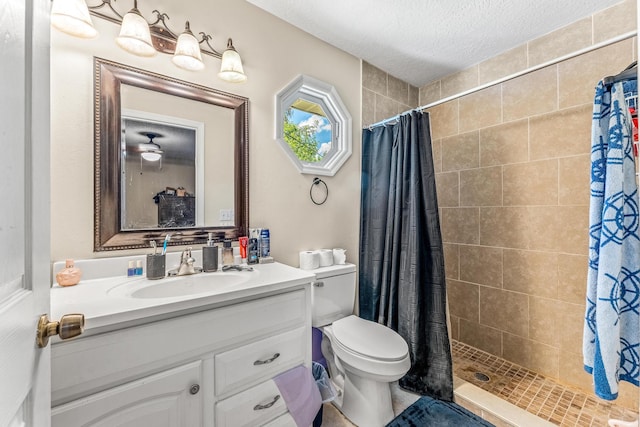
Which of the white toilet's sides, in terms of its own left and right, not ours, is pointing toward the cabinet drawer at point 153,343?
right

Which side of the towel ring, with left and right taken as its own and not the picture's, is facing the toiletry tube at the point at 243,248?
right

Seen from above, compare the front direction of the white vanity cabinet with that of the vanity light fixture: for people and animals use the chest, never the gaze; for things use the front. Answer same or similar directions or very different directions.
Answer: same or similar directions

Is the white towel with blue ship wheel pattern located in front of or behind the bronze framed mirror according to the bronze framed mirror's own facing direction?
in front

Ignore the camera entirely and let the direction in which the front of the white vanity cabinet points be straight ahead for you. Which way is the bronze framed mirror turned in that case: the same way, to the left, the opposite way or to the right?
the same way

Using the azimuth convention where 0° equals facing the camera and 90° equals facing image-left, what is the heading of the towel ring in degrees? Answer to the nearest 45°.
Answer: approximately 315°

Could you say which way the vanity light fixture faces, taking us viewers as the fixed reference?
facing the viewer and to the right of the viewer

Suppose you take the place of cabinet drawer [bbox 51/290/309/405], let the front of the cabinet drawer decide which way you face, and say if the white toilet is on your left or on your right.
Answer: on your left

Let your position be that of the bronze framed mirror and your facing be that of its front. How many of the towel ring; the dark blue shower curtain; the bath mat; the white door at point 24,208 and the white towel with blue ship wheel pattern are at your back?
0
